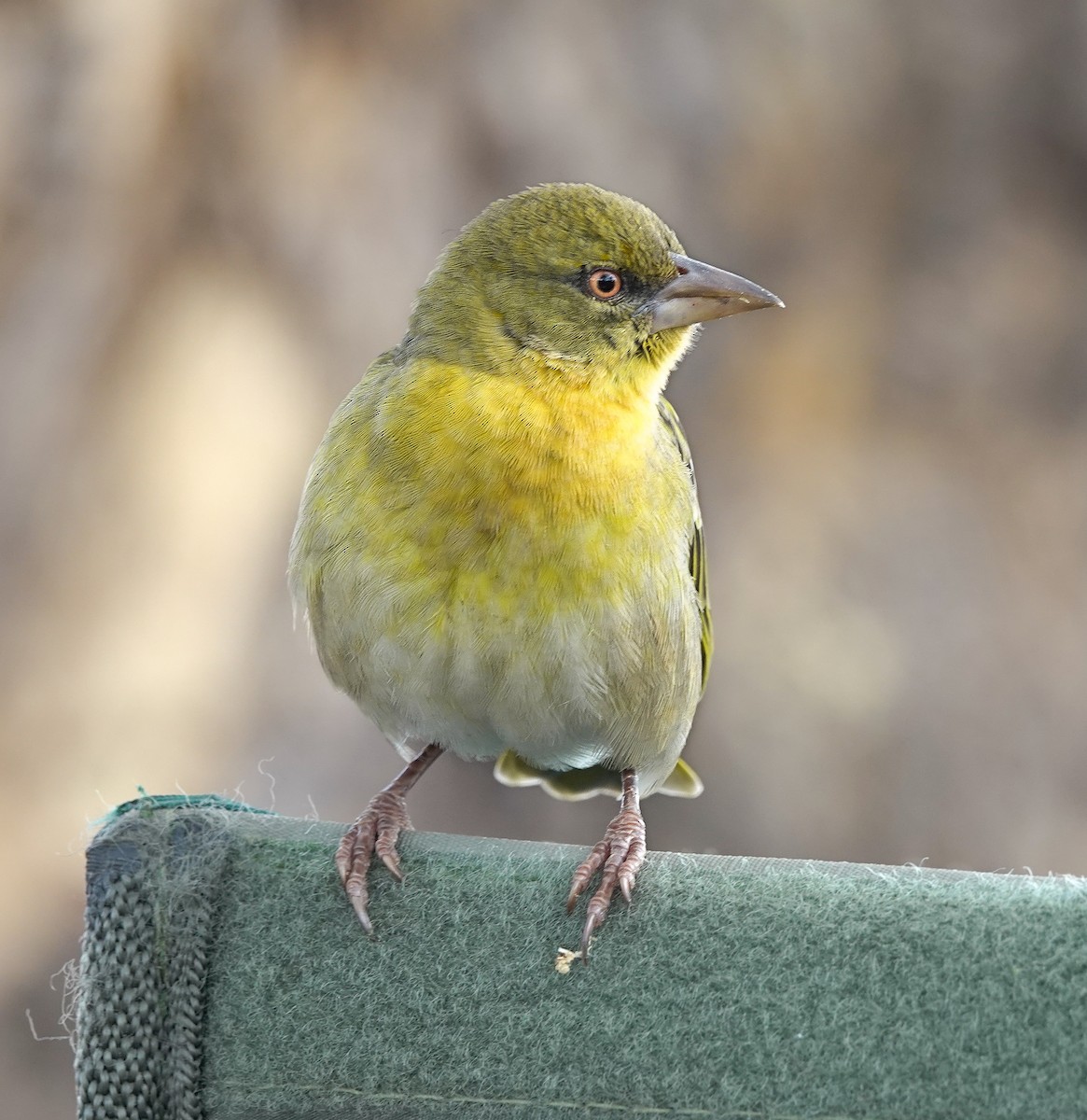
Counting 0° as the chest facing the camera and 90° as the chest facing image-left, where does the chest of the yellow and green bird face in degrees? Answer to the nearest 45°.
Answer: approximately 0°
